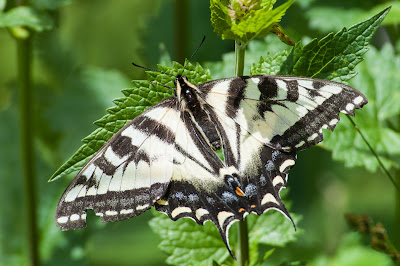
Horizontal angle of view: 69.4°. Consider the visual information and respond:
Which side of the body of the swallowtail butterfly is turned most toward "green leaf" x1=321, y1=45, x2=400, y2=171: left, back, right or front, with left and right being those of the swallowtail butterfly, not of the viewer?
right

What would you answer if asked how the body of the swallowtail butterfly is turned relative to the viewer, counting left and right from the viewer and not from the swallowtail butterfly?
facing away from the viewer and to the left of the viewer

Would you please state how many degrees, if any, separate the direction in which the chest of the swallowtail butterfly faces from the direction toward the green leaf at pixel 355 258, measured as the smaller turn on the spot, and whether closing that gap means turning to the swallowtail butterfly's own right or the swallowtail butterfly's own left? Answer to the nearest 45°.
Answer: approximately 90° to the swallowtail butterfly's own right
